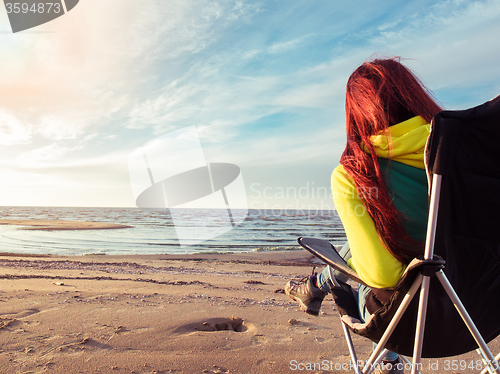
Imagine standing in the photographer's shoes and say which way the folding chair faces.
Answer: facing away from the viewer and to the left of the viewer

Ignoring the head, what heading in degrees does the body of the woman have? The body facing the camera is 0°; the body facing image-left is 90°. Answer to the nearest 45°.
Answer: approximately 135°

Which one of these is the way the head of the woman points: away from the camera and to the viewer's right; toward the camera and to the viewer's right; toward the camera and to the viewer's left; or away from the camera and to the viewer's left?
away from the camera and to the viewer's left
